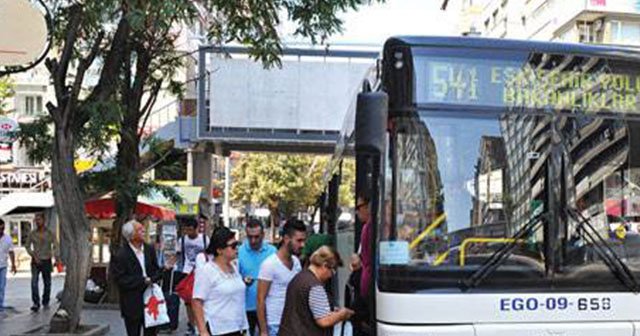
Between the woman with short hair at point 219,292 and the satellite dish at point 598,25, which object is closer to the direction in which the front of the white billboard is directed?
the woman with short hair

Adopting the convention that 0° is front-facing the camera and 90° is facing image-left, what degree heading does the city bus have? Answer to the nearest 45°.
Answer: approximately 0°

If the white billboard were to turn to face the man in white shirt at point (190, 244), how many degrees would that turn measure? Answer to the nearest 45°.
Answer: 0° — it already faces them

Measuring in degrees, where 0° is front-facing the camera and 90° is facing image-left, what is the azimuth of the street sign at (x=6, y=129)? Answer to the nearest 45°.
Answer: approximately 0°

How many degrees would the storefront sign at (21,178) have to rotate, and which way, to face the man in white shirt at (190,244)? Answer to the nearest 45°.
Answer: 0° — it already faces them

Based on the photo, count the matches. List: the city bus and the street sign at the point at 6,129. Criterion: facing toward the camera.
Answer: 2

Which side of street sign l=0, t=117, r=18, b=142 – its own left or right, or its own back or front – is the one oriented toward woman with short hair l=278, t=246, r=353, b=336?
front

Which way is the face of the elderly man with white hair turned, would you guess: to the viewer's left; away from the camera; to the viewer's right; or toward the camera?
to the viewer's right

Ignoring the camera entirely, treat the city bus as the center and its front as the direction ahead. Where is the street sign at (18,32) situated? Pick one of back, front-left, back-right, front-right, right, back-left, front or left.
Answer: front-right

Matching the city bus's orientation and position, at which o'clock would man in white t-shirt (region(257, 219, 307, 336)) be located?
The man in white t-shirt is roughly at 4 o'clock from the city bus.

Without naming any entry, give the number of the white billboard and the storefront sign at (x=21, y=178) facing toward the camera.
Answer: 2
